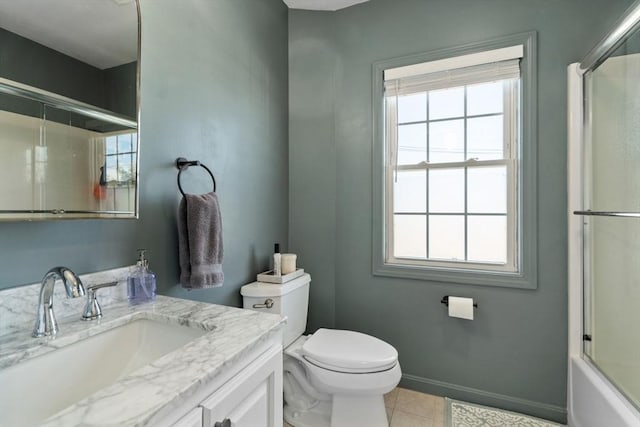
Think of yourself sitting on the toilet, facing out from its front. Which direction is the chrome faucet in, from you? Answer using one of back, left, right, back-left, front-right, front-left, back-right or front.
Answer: right

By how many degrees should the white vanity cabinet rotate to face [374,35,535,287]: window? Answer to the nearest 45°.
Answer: approximately 90° to its left

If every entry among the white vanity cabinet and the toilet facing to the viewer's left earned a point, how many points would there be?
0

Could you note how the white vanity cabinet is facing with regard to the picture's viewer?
facing the viewer and to the right of the viewer

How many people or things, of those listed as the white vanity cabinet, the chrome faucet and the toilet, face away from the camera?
0

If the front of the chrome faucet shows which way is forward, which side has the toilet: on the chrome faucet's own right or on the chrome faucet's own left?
on the chrome faucet's own left

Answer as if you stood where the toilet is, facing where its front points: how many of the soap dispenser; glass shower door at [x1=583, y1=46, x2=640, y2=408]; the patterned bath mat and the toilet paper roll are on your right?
1

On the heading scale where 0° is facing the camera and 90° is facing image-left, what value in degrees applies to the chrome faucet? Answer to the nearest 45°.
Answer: approximately 315°
